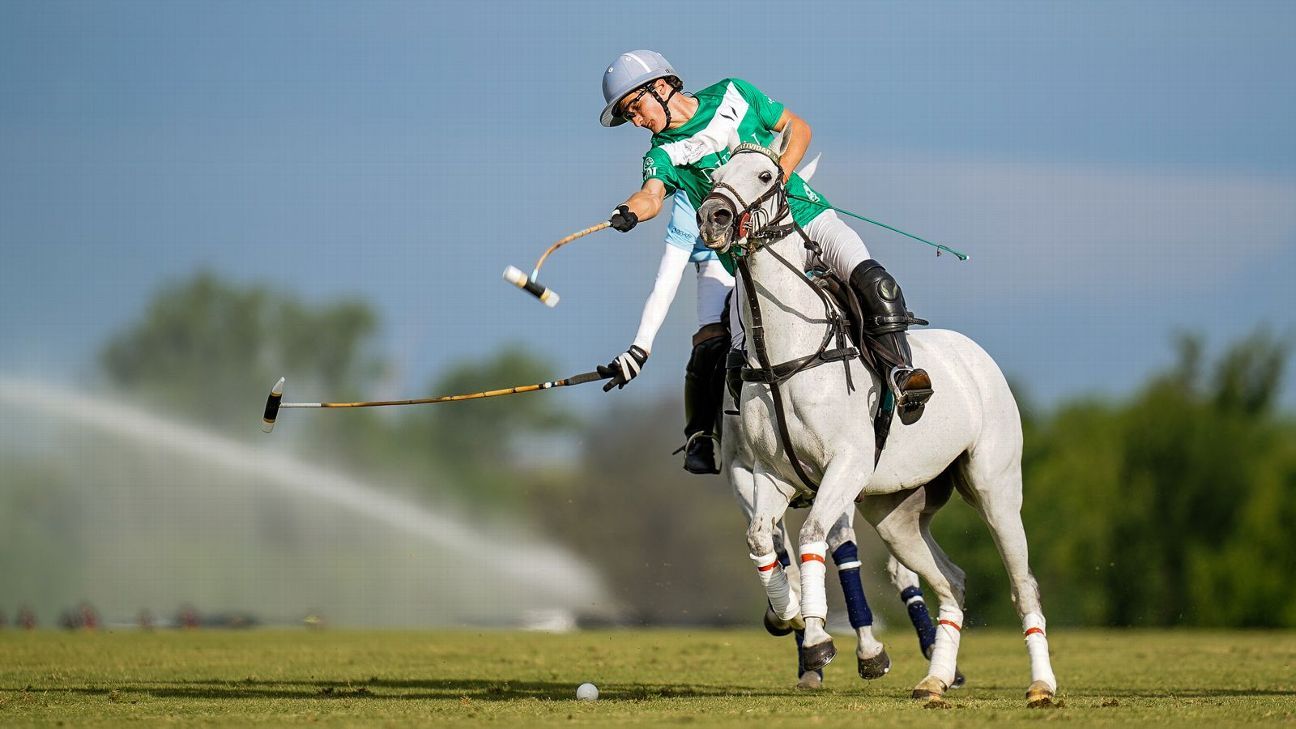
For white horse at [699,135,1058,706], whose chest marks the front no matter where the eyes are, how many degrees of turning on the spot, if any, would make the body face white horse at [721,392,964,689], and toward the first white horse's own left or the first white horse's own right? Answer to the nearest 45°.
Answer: approximately 135° to the first white horse's own right

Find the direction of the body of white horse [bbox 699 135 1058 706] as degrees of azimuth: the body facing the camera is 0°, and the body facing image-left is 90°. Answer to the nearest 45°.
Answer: approximately 45°
